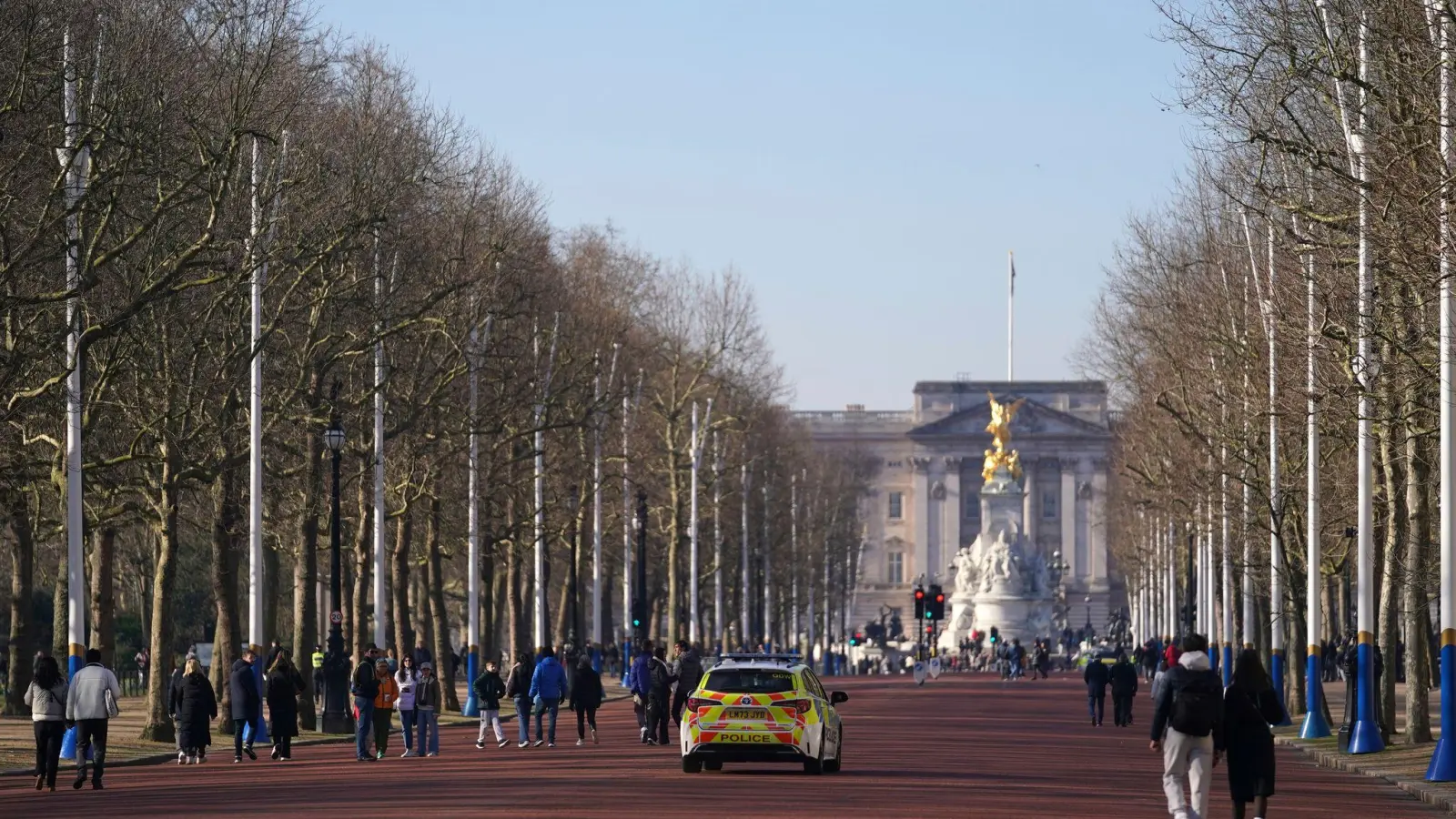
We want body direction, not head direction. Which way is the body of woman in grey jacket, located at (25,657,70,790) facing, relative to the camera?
away from the camera

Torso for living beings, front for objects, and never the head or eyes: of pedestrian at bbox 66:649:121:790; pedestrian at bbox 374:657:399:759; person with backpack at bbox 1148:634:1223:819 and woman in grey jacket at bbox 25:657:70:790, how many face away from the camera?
3

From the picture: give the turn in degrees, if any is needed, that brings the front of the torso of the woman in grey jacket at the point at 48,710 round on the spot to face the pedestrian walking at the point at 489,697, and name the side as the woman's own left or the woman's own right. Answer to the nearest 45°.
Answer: approximately 45° to the woman's own right

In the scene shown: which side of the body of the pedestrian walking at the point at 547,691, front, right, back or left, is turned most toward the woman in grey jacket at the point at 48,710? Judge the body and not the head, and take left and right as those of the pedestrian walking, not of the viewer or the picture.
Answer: back

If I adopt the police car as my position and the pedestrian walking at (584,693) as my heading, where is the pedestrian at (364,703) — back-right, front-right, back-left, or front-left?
front-left

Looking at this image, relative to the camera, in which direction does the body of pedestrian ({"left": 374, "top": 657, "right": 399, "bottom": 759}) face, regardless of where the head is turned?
toward the camera

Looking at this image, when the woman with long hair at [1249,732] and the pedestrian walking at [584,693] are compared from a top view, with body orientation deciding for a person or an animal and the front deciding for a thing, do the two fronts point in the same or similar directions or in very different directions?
same or similar directions

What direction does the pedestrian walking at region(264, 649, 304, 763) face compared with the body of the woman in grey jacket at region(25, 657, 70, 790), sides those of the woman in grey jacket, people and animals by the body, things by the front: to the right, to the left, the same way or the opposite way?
the same way

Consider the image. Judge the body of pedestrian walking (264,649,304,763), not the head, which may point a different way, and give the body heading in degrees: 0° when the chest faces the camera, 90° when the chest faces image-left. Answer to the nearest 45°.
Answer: approximately 180°

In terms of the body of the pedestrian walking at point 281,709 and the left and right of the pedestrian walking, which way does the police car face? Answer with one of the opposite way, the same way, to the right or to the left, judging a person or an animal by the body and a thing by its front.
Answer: the same way

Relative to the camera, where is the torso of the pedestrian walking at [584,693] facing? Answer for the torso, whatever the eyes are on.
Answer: away from the camera

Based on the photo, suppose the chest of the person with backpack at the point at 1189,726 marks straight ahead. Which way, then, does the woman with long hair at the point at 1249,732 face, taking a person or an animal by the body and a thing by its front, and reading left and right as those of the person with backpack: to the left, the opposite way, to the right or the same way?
the same way

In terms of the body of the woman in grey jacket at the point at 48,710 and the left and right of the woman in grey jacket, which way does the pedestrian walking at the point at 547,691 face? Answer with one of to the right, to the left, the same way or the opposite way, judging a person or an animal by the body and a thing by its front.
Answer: the same way

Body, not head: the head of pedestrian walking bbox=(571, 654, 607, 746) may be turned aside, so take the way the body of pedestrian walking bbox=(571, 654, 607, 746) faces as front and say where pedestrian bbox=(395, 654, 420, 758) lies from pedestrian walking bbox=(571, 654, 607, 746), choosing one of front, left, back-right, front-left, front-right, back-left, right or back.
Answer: back-left

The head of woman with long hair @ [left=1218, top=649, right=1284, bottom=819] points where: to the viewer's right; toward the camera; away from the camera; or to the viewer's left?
away from the camera

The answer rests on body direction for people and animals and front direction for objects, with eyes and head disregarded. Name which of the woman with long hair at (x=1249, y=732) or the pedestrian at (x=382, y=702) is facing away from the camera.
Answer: the woman with long hair

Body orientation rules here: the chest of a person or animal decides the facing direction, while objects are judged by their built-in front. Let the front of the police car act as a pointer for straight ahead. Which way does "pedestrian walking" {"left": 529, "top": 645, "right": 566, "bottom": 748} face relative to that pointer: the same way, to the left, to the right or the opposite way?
the same way

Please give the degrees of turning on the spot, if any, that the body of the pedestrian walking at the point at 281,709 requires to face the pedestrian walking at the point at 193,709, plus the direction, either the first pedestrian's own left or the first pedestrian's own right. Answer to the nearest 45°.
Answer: approximately 135° to the first pedestrian's own left
